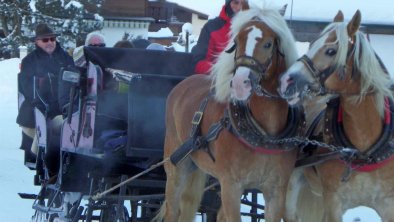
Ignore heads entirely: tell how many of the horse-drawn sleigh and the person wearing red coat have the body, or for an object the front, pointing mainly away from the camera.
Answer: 0

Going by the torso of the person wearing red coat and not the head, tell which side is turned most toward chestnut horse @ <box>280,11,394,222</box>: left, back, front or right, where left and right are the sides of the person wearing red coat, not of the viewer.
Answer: front

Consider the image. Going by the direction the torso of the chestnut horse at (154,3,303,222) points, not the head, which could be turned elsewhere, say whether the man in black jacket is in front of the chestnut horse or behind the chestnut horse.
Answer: behind

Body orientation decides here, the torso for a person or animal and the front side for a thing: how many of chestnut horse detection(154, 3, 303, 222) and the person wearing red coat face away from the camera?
0

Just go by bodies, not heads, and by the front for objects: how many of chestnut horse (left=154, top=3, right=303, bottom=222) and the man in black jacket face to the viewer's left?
0

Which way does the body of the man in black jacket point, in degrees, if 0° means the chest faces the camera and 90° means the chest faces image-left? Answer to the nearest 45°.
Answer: approximately 315°

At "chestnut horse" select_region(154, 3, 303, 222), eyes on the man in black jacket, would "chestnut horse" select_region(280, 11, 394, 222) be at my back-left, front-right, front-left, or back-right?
back-right

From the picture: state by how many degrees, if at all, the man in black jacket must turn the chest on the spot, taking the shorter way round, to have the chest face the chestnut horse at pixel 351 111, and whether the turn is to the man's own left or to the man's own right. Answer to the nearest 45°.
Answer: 0° — they already face it

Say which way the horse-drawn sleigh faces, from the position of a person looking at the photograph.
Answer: facing the viewer and to the right of the viewer

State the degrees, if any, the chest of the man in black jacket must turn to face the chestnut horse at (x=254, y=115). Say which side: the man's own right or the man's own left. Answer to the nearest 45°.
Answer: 0° — they already face it
